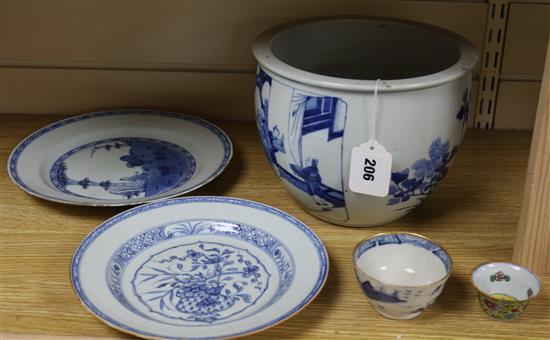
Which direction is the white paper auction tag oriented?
toward the camera

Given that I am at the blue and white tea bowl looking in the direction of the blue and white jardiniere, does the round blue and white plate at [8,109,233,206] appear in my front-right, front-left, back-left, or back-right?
front-left

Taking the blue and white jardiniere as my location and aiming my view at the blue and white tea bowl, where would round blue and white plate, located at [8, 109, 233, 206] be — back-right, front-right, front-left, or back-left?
back-right
